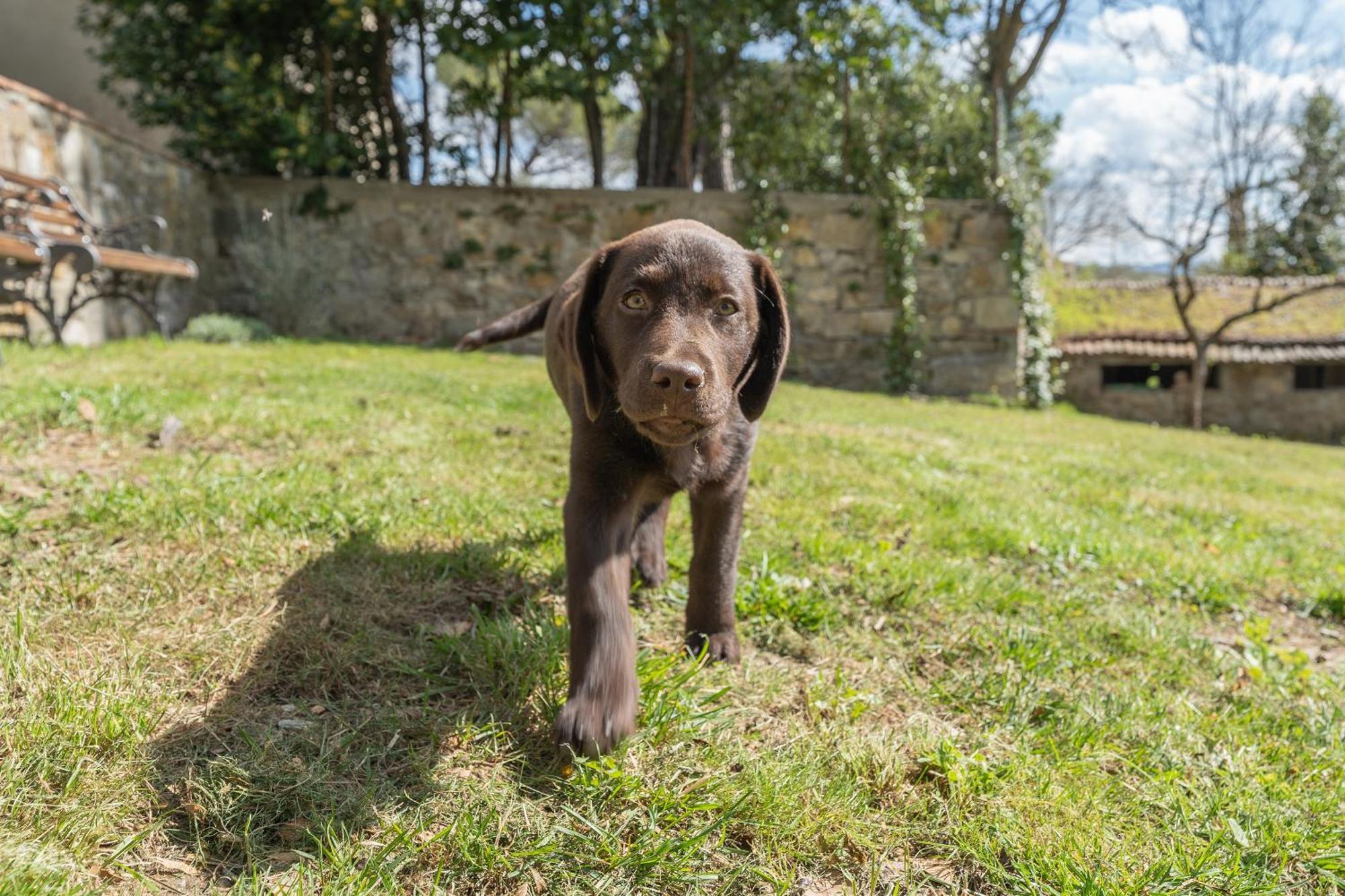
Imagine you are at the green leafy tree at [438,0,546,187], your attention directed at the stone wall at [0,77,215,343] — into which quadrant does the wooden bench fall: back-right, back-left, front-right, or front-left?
front-left

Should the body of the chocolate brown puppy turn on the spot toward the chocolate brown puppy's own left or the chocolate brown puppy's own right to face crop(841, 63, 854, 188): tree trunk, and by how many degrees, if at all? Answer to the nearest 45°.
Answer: approximately 180°

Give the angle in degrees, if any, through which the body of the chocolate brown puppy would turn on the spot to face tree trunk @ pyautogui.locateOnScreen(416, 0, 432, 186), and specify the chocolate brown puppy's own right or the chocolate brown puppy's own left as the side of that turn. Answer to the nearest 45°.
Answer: approximately 180°

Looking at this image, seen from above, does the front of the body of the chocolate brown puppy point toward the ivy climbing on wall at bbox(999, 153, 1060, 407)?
no

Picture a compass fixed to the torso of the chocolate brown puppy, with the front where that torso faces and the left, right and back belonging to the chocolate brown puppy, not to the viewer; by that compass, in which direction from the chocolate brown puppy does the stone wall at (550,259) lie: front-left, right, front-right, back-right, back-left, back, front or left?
back

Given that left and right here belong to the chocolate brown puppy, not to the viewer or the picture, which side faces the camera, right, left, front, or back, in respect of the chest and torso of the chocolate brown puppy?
front

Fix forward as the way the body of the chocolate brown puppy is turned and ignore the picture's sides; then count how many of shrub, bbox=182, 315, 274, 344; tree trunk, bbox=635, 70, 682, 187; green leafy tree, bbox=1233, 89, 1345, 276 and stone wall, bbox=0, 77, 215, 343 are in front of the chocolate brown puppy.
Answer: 0

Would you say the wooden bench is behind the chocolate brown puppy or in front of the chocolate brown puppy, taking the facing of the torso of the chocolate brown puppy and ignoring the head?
behind

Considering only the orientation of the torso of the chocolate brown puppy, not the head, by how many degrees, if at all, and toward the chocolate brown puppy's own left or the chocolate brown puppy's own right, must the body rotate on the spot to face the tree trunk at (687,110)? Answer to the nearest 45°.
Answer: approximately 180°

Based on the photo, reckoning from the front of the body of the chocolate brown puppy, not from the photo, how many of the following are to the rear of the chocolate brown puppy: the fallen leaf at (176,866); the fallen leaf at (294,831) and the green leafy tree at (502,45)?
1

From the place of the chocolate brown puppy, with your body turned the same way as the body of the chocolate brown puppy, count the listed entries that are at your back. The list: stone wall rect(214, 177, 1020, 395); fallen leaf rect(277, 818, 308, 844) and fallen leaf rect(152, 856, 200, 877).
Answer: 1

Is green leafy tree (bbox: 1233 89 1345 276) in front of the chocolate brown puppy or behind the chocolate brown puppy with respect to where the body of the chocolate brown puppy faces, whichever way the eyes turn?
behind

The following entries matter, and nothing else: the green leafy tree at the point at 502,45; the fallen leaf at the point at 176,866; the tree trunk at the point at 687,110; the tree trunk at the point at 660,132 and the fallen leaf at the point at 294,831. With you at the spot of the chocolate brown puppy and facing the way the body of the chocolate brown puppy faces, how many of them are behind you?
3

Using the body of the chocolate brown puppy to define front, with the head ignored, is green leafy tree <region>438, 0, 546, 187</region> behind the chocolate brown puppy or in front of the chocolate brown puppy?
behind
